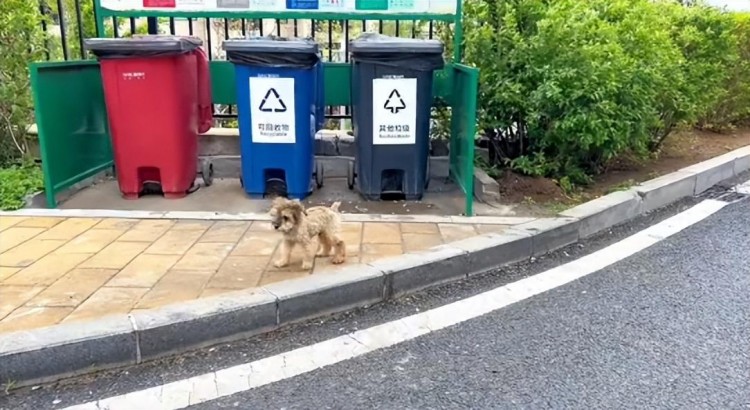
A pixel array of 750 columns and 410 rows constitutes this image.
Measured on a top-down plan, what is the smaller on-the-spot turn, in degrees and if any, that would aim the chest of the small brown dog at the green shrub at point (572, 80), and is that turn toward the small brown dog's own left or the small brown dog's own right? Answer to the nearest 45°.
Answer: approximately 180°

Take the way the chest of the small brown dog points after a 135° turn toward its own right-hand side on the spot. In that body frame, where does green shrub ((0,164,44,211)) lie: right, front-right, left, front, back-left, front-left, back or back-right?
front-left

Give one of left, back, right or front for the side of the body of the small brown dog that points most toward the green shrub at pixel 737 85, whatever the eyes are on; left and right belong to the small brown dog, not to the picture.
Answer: back

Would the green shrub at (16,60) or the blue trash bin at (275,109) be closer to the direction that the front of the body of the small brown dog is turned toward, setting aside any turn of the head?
the green shrub

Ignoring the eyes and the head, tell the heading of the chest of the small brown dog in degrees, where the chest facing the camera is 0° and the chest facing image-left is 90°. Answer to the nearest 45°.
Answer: approximately 45°

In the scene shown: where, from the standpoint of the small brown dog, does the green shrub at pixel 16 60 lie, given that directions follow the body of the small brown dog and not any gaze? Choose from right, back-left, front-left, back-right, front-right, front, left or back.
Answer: right

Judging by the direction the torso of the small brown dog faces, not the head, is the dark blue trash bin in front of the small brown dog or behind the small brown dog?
behind

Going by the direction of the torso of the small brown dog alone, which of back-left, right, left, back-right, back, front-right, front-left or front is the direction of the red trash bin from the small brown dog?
right

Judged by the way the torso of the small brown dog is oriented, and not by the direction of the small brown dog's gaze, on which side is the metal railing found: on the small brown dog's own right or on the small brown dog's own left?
on the small brown dog's own right

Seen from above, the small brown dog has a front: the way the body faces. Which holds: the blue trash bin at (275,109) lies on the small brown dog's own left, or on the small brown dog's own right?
on the small brown dog's own right
